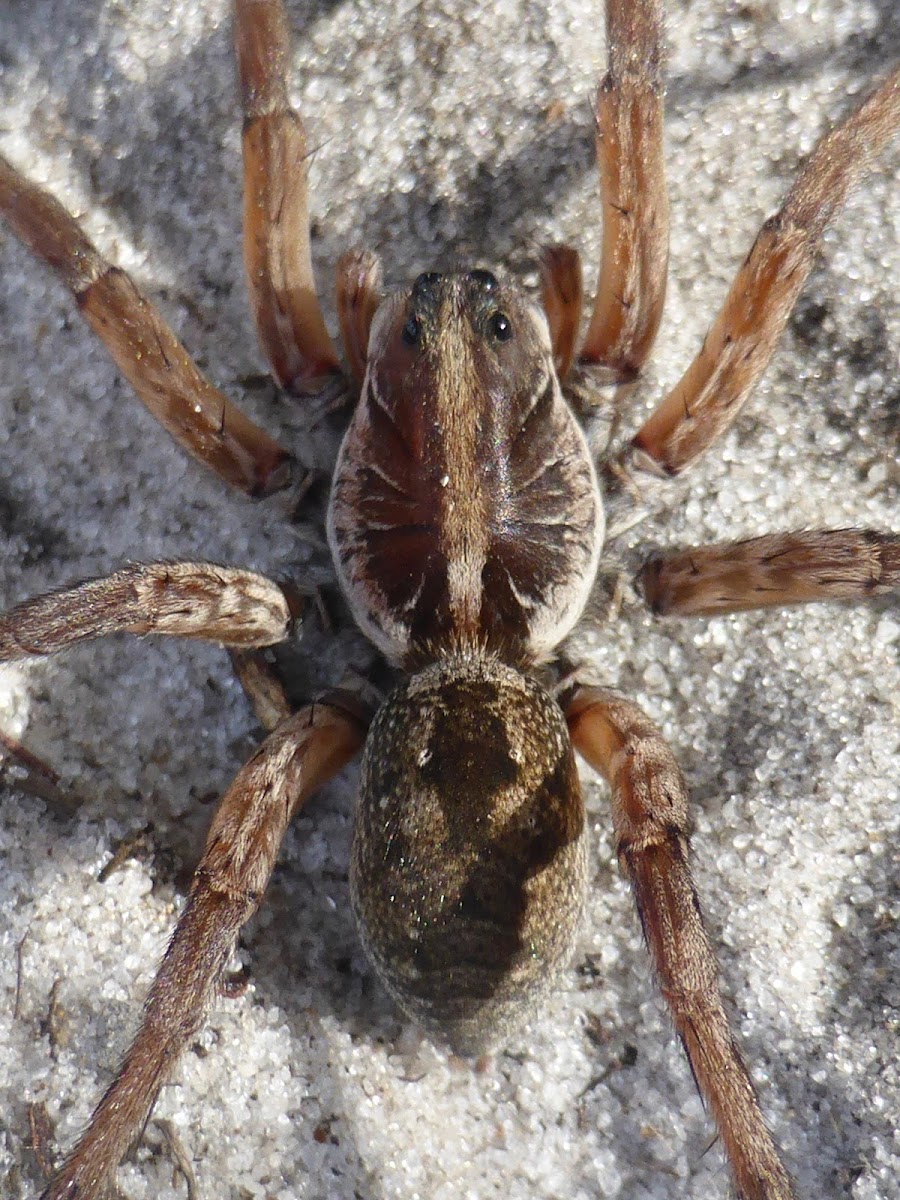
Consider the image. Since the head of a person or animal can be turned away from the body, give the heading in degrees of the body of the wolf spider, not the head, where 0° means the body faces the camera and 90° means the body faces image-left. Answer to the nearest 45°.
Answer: approximately 180°
